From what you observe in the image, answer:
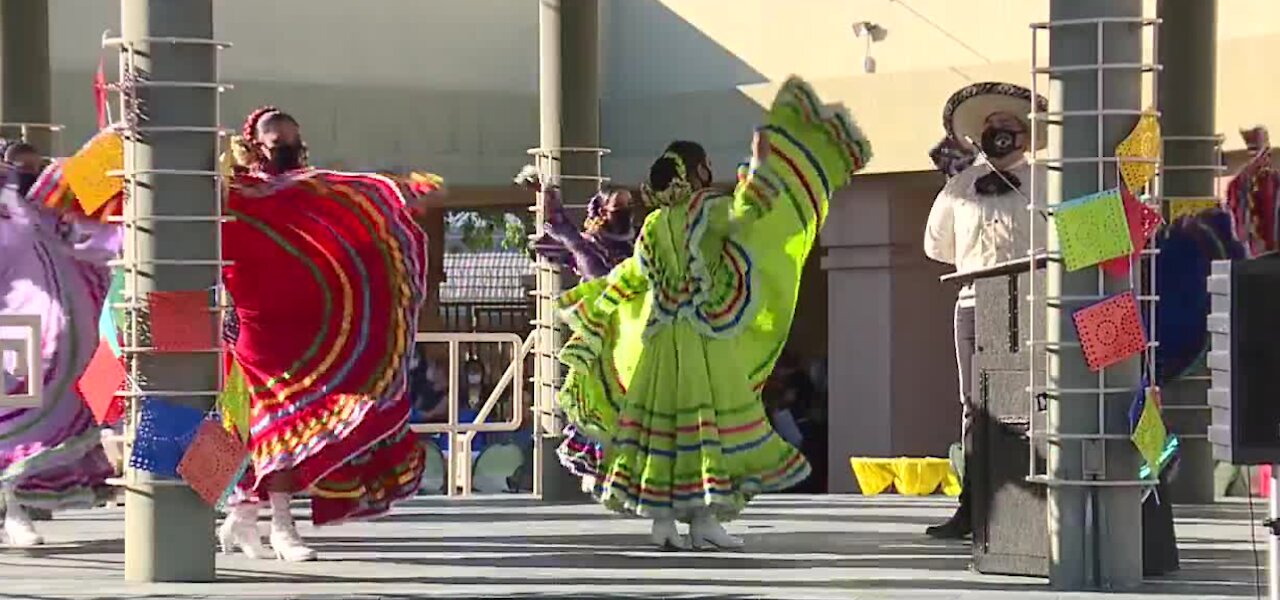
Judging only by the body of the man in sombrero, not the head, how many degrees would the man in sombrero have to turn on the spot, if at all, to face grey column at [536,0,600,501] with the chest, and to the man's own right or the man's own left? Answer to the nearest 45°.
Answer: approximately 135° to the man's own right

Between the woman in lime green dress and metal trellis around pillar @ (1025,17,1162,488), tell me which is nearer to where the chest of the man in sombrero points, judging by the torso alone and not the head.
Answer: the metal trellis around pillar

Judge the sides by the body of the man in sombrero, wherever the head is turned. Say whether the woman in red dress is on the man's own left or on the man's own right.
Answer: on the man's own right

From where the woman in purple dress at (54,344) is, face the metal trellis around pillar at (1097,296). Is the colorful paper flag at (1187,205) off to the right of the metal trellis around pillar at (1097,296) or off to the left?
left

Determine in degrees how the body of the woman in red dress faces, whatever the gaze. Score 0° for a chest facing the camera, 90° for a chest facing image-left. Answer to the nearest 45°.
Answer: approximately 315°

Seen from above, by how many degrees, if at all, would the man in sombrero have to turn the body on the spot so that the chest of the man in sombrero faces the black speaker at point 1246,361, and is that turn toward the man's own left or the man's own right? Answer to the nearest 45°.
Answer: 0° — they already face it

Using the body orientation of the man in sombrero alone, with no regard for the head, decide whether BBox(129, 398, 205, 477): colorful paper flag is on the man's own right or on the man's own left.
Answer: on the man's own right

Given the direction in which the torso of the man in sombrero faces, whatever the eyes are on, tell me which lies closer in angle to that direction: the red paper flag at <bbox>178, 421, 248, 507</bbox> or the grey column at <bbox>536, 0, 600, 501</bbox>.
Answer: the red paper flag

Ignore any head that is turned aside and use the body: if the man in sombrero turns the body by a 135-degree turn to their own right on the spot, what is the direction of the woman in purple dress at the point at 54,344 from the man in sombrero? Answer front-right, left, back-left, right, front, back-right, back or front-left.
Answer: front-left
